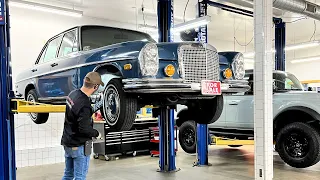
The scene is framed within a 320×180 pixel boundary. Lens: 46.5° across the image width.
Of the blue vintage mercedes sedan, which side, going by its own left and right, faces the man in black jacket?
right

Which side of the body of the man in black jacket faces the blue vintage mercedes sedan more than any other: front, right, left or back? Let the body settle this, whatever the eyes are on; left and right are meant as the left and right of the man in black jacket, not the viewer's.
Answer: front

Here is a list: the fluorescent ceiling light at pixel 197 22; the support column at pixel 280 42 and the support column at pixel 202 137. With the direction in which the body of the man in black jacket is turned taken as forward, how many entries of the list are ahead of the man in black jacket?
3

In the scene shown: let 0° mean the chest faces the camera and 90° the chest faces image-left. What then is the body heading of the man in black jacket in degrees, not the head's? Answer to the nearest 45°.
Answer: approximately 225°

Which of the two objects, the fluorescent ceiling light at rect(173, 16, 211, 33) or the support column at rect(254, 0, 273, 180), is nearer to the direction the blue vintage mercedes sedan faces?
the support column

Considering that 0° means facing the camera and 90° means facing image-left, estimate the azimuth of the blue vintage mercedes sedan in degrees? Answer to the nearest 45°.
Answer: approximately 315°

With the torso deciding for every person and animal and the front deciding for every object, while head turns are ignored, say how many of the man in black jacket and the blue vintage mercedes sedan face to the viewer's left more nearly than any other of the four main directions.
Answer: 0

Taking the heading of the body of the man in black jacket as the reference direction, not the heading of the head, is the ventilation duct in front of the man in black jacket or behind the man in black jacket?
in front

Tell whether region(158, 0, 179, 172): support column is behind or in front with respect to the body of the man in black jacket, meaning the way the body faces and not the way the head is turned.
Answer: in front

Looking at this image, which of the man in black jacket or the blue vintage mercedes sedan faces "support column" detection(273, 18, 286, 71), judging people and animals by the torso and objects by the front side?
the man in black jacket
